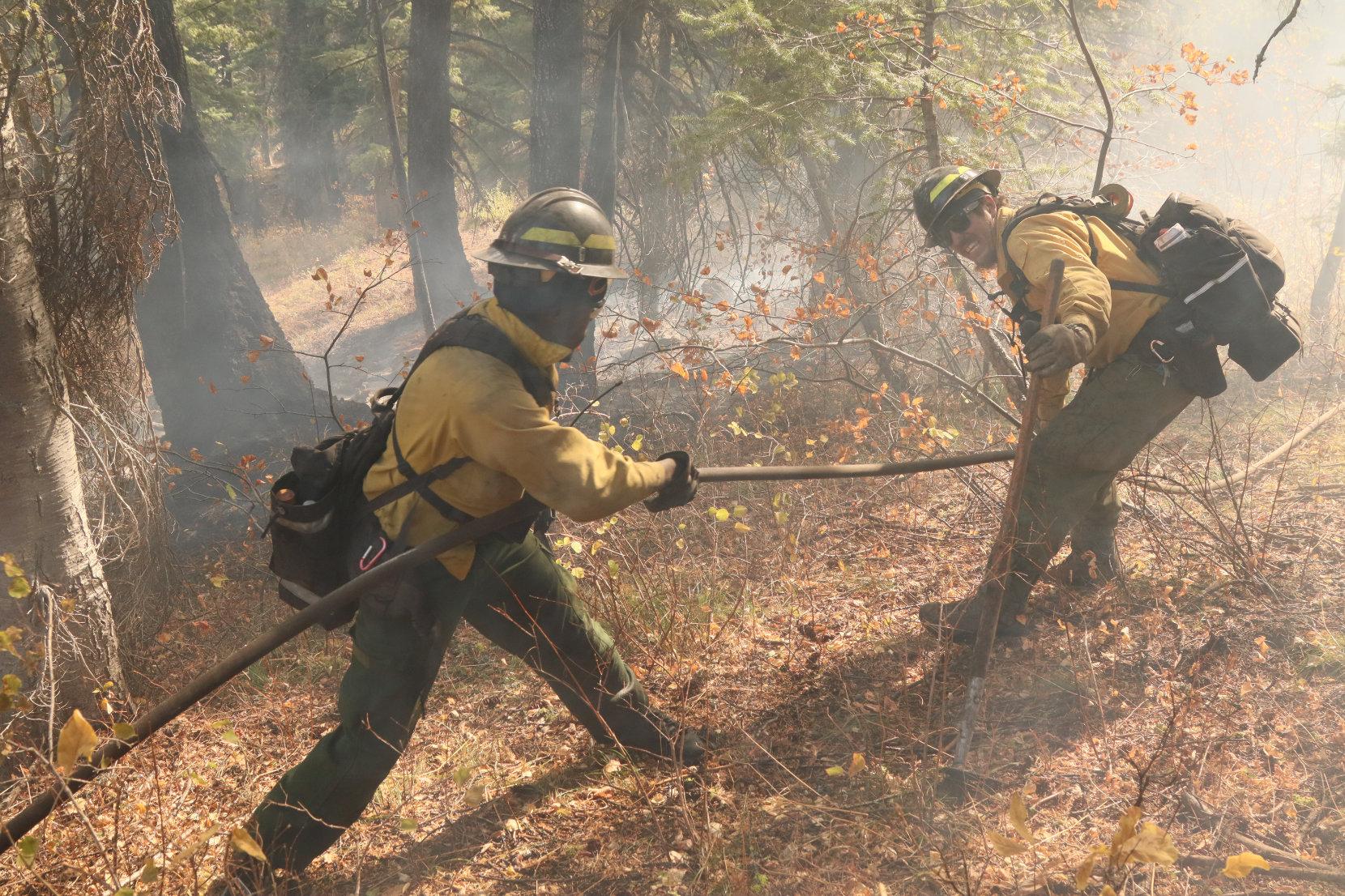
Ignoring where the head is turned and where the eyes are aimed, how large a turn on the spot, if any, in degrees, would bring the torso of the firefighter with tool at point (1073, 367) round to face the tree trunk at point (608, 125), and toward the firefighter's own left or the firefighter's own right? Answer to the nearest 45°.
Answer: approximately 45° to the firefighter's own right

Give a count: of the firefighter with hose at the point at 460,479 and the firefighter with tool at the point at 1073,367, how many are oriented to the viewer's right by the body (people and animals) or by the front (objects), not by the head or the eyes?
1

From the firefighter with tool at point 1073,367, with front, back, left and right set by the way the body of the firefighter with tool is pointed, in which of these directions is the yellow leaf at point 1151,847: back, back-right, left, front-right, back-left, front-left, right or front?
left

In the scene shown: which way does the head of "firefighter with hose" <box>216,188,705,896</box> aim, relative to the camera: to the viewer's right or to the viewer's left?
to the viewer's right

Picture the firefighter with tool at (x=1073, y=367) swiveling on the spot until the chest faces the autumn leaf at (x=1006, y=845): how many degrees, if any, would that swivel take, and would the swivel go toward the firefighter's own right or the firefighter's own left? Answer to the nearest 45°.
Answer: approximately 90° to the firefighter's own left

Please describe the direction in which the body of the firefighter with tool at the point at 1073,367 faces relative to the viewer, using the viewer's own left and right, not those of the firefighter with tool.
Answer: facing to the left of the viewer

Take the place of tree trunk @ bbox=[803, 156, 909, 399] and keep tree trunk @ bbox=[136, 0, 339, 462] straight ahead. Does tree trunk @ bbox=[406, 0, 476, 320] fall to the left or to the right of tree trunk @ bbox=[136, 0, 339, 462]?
right

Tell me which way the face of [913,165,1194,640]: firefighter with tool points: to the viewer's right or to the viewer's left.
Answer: to the viewer's left

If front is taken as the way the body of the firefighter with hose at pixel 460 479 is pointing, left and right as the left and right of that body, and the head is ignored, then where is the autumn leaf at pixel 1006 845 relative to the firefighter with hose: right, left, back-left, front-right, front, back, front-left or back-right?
front-right

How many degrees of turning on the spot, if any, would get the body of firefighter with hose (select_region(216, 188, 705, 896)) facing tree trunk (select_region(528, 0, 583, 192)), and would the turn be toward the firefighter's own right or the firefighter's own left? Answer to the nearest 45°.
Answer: approximately 90° to the firefighter's own left

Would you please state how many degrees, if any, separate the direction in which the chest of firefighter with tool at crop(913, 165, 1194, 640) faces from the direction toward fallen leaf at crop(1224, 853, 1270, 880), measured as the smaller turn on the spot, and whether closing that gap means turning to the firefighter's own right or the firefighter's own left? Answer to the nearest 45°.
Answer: approximately 90° to the firefighter's own left

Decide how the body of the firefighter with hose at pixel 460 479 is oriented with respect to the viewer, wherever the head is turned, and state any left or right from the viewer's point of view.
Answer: facing to the right of the viewer

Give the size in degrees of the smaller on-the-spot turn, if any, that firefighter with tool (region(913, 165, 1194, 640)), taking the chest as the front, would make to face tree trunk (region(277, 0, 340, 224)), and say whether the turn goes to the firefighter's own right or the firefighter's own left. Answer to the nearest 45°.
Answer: approximately 45° to the firefighter's own right

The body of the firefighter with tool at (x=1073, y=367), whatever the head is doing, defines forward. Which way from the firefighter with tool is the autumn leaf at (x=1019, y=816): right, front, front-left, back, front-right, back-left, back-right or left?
left
